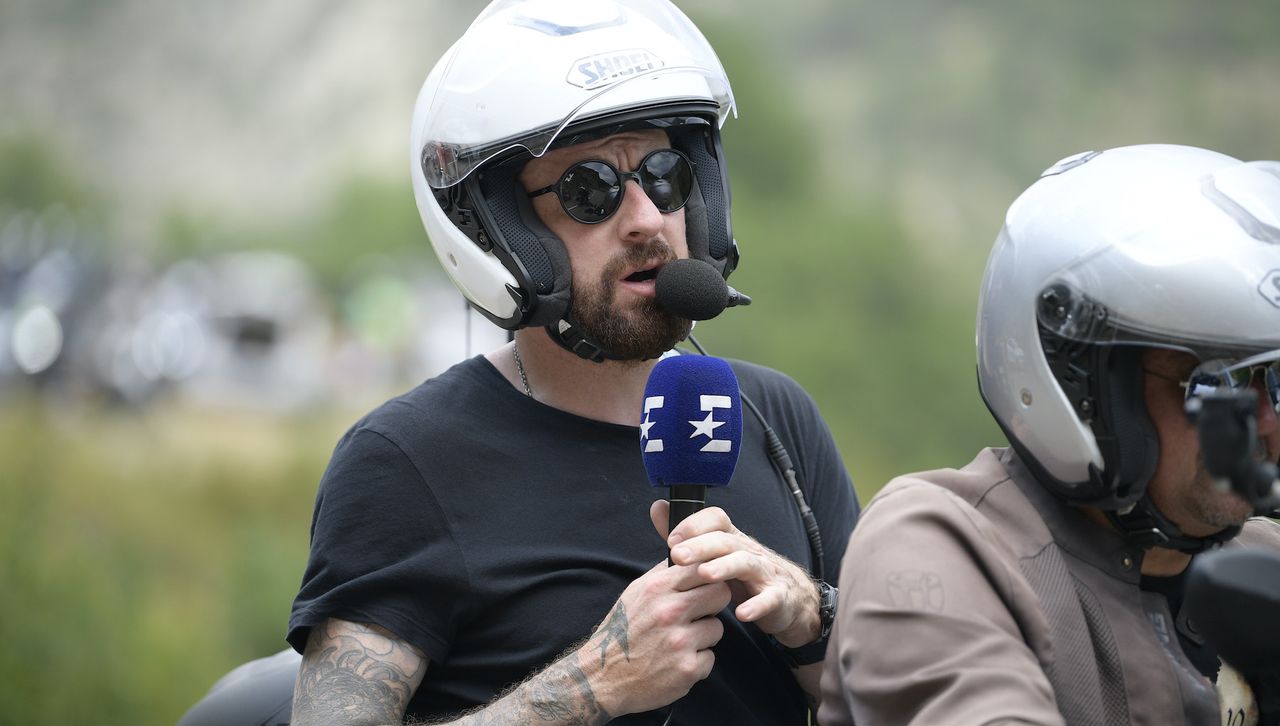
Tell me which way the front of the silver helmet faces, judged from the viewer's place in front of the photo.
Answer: facing the viewer and to the right of the viewer
